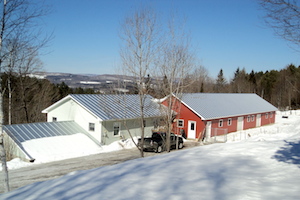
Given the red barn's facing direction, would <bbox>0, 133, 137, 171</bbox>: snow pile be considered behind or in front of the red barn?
in front

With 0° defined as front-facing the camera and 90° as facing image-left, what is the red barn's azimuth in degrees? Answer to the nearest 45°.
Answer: approximately 45°
